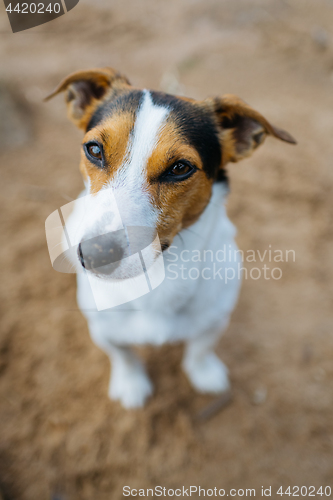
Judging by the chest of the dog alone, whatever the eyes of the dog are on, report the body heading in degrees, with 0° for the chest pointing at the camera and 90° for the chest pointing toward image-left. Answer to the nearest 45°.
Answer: approximately 0°
